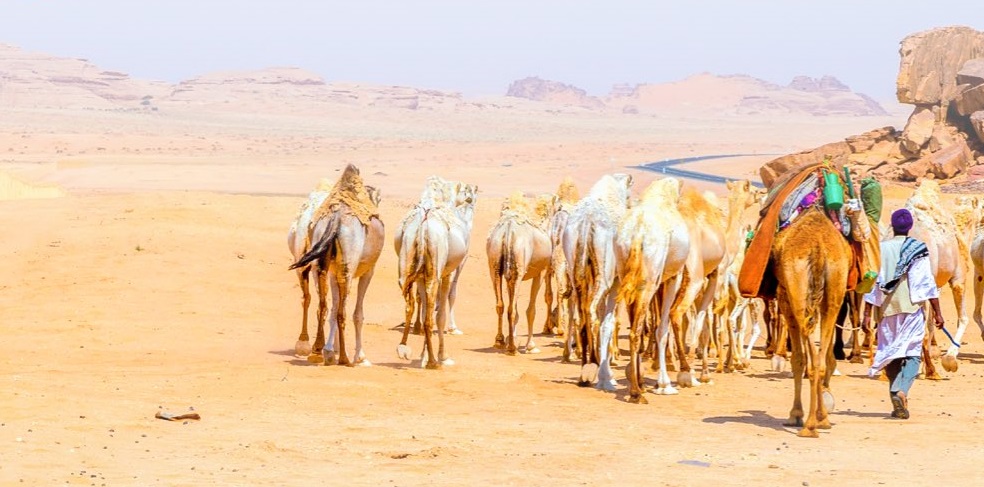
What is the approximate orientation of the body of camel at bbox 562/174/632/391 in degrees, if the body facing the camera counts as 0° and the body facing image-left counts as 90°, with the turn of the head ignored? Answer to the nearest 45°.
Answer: approximately 180°

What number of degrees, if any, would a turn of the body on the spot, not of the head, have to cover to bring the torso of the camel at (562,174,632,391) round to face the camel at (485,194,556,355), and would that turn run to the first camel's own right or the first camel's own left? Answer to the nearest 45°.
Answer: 0° — it already faces it

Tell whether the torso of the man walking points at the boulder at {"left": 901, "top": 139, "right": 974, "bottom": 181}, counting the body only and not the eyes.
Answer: yes

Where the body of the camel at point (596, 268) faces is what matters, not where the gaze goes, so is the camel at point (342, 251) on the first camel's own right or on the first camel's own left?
on the first camel's own left

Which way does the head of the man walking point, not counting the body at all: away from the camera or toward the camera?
away from the camera

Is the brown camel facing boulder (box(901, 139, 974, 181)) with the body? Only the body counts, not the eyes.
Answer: yes

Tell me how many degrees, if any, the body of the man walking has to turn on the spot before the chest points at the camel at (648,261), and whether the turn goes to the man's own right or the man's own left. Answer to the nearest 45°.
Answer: approximately 90° to the man's own left

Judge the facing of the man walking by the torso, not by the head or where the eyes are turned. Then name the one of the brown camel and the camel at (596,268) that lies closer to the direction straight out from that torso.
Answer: the camel

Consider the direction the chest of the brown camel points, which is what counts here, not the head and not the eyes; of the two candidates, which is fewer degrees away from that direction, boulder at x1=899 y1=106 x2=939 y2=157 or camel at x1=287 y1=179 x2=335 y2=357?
the boulder

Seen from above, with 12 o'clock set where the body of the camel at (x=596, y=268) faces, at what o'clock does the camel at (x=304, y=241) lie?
the camel at (x=304, y=241) is roughly at 10 o'clock from the camel at (x=596, y=268).

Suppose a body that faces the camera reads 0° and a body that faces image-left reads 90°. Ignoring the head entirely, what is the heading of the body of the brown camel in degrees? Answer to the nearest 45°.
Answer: approximately 180°

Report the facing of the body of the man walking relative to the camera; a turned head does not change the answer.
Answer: away from the camera
